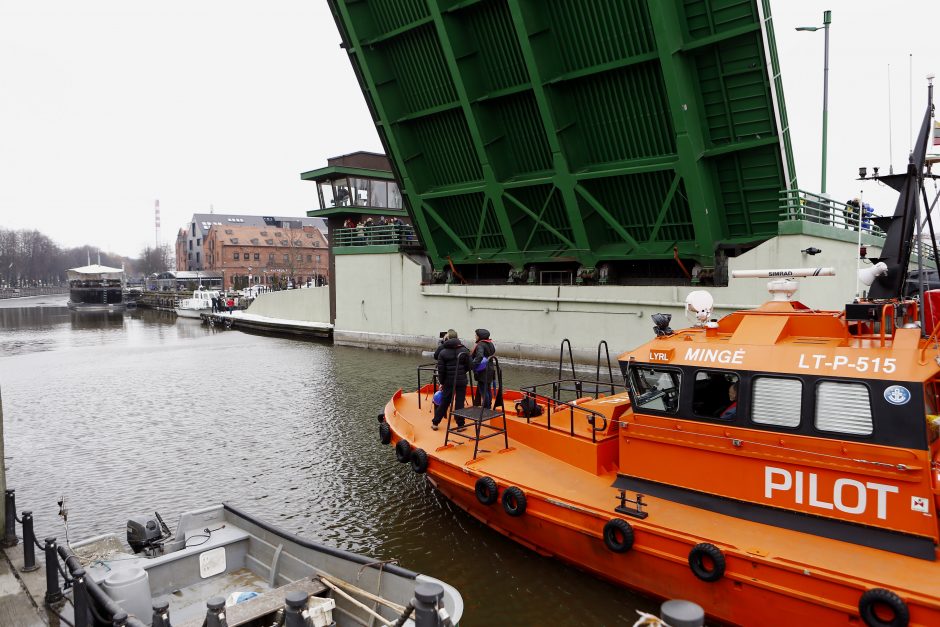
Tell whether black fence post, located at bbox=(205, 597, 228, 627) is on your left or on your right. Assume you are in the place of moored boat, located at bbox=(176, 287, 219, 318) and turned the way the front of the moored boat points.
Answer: on your left

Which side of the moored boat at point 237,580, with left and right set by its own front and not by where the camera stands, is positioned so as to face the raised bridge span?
left

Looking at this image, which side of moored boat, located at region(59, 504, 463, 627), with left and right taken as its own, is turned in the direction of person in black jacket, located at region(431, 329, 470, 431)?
left

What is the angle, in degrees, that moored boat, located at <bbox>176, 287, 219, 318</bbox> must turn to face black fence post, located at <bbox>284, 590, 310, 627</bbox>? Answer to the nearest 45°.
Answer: approximately 45° to its left

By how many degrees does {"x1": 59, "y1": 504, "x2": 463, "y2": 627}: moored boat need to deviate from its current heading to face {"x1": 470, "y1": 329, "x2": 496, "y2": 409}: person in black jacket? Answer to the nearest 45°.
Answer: approximately 90° to its left

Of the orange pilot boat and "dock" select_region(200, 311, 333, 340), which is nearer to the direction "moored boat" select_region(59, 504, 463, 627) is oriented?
the orange pilot boat

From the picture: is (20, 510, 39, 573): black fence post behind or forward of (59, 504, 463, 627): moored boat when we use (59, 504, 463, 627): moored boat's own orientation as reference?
behind

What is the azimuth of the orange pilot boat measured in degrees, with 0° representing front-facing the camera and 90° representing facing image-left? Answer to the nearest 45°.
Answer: approximately 135°
